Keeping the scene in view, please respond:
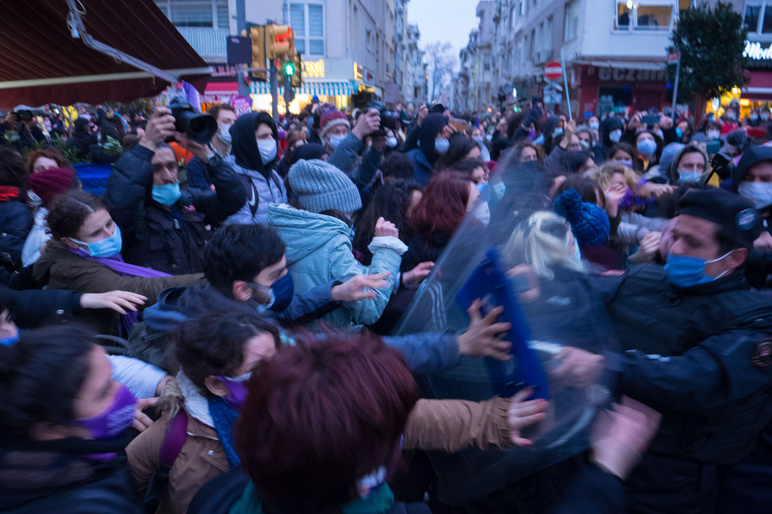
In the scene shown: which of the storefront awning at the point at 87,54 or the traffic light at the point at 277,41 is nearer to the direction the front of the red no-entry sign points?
the storefront awning

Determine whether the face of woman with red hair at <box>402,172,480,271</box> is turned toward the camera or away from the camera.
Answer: away from the camera

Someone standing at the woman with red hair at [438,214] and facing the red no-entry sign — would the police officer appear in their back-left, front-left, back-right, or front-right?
back-right

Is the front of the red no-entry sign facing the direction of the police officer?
yes

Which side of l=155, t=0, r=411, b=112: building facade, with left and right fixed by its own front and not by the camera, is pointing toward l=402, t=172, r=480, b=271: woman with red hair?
front

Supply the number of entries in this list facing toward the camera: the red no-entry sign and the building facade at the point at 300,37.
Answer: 2

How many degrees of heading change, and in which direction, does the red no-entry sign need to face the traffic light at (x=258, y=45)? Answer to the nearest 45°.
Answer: approximately 45° to its right

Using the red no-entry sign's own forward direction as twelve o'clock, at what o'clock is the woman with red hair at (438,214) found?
The woman with red hair is roughly at 12 o'clock from the red no-entry sign.

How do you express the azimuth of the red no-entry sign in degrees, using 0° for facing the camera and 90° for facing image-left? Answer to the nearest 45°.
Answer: approximately 0°
